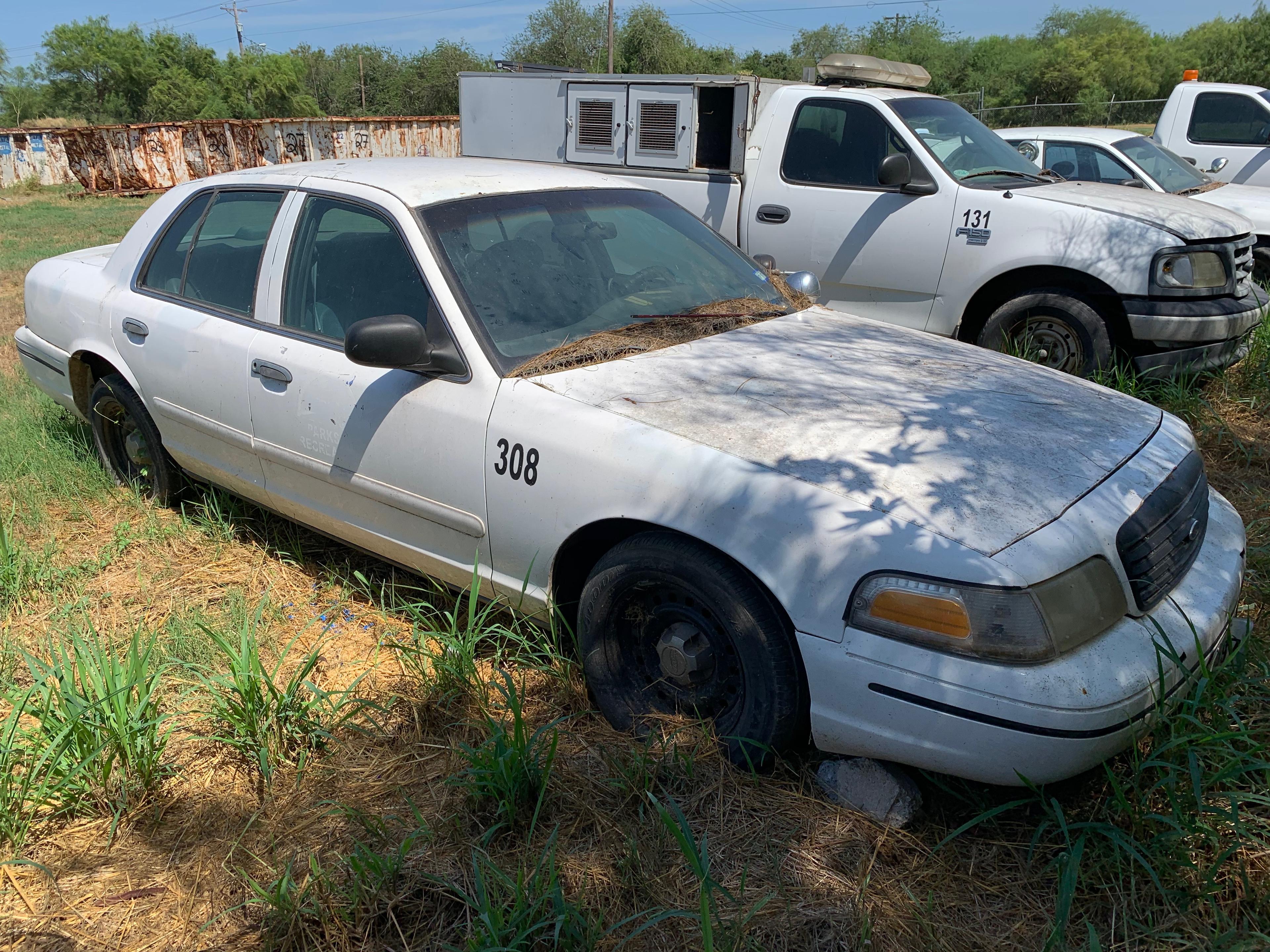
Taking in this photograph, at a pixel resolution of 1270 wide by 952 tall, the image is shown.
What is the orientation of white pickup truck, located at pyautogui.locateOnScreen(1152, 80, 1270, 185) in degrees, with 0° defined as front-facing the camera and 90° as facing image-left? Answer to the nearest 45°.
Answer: approximately 315°

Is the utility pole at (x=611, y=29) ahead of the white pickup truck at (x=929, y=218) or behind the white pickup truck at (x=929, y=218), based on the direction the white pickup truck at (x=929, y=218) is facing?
behind

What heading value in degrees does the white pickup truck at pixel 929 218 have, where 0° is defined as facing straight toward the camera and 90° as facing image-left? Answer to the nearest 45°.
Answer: approximately 315°

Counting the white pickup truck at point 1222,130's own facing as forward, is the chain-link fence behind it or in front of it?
behind

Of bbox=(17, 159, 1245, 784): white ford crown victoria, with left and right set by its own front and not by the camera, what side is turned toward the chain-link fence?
left

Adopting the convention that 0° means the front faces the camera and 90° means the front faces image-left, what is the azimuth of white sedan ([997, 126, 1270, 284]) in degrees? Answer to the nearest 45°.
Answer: approximately 315°

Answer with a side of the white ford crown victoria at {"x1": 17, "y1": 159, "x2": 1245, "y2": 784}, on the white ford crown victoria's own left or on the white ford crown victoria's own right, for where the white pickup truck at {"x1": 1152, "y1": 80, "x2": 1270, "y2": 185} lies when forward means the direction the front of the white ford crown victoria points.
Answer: on the white ford crown victoria's own left

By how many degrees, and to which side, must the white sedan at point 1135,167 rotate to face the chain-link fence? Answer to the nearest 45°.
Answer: approximately 135° to its left

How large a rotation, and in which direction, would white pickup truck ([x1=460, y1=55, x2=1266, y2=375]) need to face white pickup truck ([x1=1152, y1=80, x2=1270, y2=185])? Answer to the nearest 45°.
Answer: approximately 90° to its left
